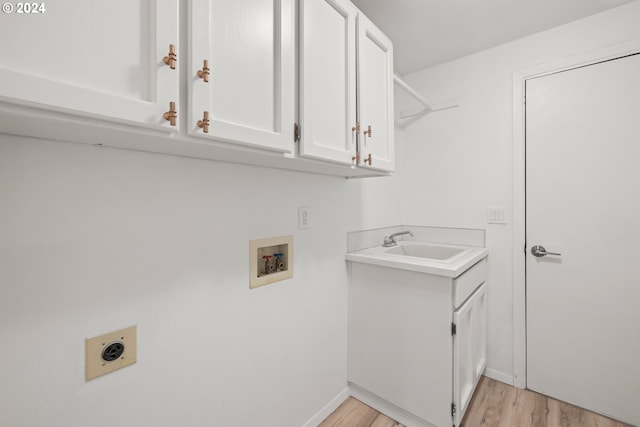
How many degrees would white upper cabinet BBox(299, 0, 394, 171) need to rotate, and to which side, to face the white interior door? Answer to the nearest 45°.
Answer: approximately 45° to its left

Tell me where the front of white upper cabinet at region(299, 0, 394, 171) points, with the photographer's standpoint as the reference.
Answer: facing the viewer and to the right of the viewer
